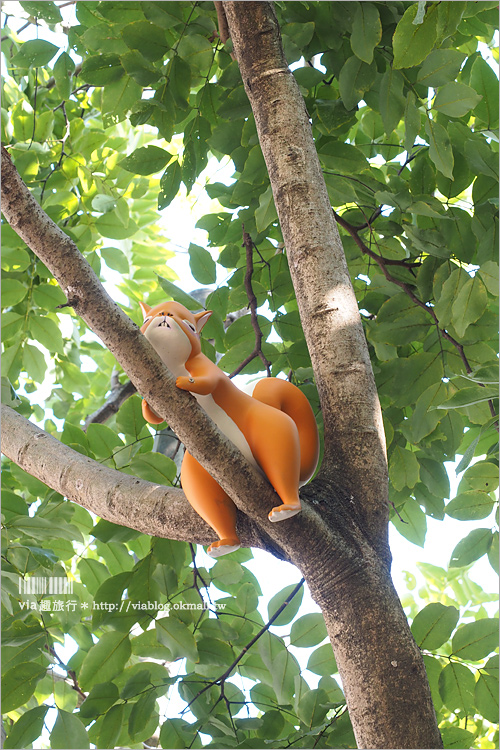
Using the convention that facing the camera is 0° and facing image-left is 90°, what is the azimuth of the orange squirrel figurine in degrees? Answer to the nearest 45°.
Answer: approximately 45°
